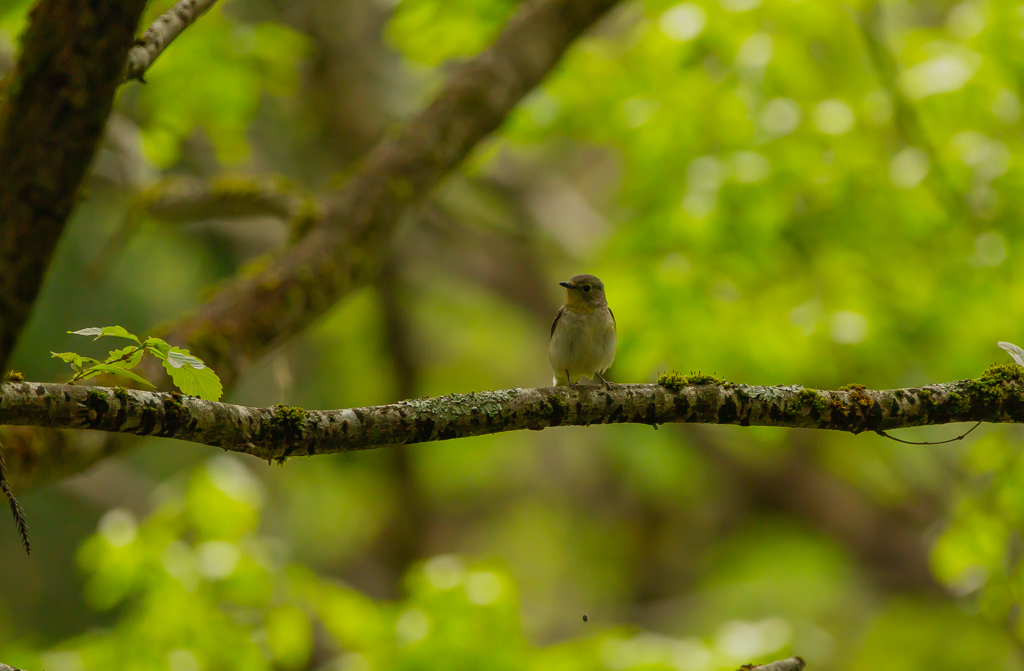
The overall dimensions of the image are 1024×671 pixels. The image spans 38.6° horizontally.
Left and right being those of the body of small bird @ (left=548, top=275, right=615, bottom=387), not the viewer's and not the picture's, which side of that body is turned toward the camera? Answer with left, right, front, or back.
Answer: front

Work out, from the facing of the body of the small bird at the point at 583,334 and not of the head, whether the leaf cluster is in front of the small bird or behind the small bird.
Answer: in front
